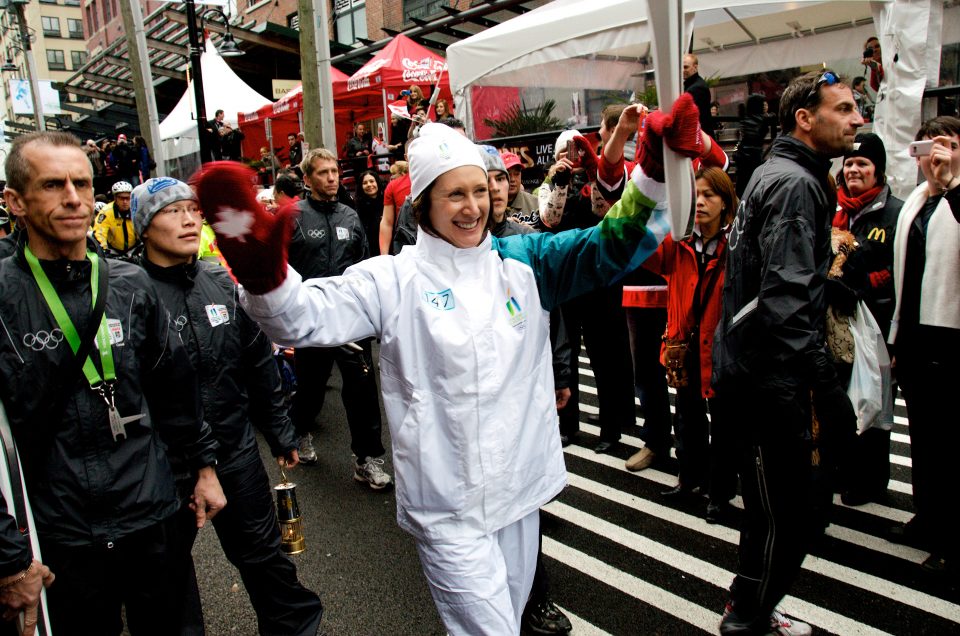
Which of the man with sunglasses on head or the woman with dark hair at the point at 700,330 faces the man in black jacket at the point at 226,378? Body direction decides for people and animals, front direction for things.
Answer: the woman with dark hair

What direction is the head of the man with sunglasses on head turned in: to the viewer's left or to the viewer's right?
to the viewer's right

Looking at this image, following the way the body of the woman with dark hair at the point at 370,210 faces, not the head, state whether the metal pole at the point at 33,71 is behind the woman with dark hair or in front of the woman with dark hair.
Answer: behind

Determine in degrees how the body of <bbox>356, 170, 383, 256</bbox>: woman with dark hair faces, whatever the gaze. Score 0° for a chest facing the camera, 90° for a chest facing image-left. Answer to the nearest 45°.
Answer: approximately 0°

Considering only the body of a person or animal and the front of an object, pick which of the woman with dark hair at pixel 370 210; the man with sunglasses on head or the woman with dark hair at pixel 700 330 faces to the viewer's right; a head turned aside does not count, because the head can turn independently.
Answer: the man with sunglasses on head

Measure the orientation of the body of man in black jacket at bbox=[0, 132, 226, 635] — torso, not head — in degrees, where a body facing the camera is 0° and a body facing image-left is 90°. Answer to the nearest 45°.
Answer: approximately 0°

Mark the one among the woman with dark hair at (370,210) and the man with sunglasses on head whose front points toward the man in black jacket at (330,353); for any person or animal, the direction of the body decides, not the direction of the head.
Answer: the woman with dark hair

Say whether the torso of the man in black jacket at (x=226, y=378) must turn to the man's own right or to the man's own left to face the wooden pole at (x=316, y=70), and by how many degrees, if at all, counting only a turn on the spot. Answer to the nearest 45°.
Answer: approximately 135° to the man's own left

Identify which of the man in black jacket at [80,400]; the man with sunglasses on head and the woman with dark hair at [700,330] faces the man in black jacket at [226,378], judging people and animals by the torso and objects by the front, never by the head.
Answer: the woman with dark hair

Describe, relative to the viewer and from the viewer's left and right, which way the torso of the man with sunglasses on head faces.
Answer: facing to the right of the viewer

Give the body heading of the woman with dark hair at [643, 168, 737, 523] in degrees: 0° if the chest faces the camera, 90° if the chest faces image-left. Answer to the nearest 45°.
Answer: approximately 45°
